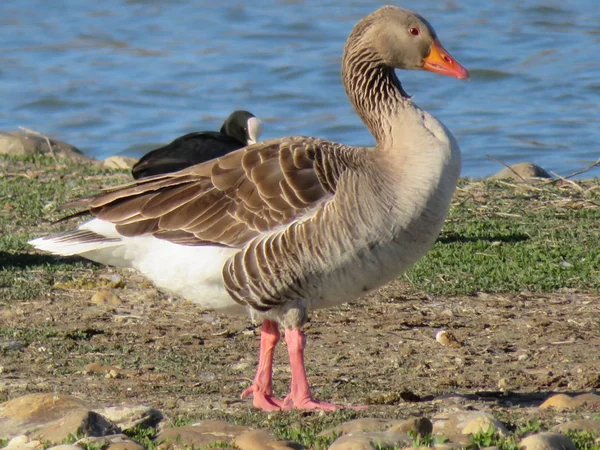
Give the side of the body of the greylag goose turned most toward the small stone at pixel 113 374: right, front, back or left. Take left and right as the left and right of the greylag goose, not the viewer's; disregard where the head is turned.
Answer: back

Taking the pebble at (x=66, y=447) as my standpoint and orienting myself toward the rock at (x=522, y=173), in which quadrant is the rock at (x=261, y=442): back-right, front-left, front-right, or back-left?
front-right

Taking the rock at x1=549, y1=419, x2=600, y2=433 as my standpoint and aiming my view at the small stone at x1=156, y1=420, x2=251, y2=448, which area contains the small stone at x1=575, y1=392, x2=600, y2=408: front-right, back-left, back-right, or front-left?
back-right

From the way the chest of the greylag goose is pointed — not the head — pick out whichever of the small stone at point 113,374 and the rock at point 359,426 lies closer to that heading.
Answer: the rock

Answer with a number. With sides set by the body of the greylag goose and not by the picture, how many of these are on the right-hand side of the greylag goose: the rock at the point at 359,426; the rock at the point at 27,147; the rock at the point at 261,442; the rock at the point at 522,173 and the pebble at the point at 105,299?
2

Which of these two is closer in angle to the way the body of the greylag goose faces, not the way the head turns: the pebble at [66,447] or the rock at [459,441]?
the rock

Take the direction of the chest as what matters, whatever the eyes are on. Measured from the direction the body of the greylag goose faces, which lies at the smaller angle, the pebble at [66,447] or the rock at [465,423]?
the rock

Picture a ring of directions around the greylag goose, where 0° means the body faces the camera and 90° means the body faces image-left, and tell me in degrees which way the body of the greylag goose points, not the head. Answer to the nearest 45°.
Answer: approximately 270°

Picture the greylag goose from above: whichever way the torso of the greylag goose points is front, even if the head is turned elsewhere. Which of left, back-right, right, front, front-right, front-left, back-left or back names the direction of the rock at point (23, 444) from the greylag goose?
back-right

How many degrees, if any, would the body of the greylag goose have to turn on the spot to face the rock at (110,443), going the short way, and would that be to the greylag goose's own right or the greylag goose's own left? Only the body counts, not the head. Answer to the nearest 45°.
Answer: approximately 135° to the greylag goose's own right

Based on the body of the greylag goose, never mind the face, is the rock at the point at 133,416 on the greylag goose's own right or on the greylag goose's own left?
on the greylag goose's own right

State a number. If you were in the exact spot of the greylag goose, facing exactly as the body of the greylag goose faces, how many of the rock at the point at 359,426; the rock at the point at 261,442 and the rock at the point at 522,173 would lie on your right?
2

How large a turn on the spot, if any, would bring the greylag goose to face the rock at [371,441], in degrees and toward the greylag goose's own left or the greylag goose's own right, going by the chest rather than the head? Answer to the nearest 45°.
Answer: approximately 90° to the greylag goose's own right

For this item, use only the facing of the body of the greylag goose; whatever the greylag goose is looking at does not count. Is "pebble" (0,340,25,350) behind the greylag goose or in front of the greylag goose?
behind

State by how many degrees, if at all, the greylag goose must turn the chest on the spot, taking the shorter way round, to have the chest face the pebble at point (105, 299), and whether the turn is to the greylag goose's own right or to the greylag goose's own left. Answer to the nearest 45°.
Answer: approximately 135° to the greylag goose's own left

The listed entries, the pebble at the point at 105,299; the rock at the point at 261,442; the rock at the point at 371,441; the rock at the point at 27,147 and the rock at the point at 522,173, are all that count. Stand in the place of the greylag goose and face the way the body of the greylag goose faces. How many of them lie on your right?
2

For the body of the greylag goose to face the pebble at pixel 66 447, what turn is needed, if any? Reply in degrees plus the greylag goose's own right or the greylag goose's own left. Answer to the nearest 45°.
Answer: approximately 135° to the greylag goose's own right

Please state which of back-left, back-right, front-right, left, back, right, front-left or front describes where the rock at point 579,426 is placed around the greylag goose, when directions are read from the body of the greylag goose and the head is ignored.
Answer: front-right

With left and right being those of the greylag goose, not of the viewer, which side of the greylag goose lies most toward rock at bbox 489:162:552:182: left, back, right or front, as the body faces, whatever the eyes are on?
left

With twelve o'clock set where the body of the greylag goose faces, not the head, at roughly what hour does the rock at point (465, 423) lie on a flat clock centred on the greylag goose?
The rock is roughly at 2 o'clock from the greylag goose.
